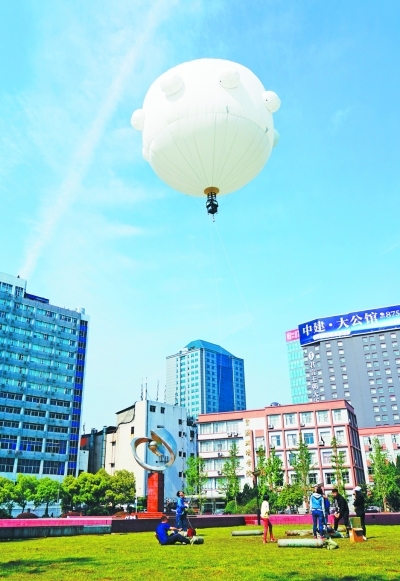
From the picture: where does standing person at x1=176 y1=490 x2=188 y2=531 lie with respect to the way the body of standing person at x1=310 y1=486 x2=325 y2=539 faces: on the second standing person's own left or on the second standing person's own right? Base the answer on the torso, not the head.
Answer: on the second standing person's own left

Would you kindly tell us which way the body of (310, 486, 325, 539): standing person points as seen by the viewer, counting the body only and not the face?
away from the camera

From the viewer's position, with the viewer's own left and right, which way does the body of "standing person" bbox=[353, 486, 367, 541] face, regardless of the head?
facing to the left of the viewer

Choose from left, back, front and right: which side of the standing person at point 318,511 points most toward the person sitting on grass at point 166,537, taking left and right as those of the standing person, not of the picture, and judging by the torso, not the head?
left

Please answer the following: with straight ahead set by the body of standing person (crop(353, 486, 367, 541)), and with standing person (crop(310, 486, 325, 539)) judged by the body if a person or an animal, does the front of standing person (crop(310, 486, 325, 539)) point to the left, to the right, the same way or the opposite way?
to the right

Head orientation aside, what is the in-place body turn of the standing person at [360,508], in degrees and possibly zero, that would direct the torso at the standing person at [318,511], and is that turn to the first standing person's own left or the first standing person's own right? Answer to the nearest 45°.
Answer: approximately 45° to the first standing person's own left

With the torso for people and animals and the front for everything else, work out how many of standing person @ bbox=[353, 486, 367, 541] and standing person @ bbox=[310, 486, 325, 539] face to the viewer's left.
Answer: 1

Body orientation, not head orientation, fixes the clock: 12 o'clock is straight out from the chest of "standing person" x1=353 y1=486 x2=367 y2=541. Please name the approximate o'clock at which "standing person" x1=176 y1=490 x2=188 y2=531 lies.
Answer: "standing person" x1=176 y1=490 x2=188 y2=531 is roughly at 12 o'clock from "standing person" x1=353 y1=486 x2=367 y2=541.
